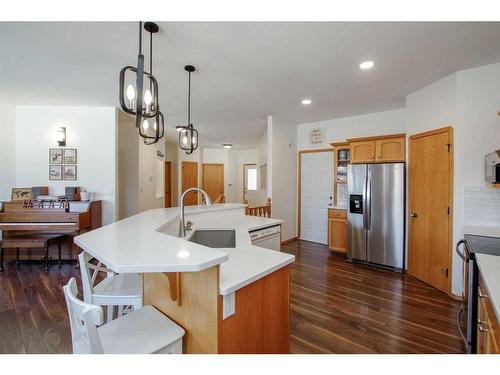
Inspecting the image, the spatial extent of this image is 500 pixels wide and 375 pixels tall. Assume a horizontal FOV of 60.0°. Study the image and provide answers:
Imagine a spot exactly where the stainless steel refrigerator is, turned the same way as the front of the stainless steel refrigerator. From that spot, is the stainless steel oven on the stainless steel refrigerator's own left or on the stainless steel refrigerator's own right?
on the stainless steel refrigerator's own left

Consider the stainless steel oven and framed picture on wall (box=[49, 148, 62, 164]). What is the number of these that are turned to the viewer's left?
1

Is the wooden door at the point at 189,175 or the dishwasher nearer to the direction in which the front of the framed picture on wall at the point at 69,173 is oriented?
the dishwasher

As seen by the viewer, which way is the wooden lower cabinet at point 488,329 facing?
to the viewer's left

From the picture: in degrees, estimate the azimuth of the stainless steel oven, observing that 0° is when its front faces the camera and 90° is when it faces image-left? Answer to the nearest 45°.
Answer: approximately 90°

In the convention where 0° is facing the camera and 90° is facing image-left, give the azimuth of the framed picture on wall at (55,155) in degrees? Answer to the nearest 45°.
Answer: approximately 0°

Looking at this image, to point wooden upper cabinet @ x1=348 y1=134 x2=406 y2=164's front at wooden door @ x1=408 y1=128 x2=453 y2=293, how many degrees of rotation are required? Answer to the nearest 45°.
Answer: approximately 90° to its left
